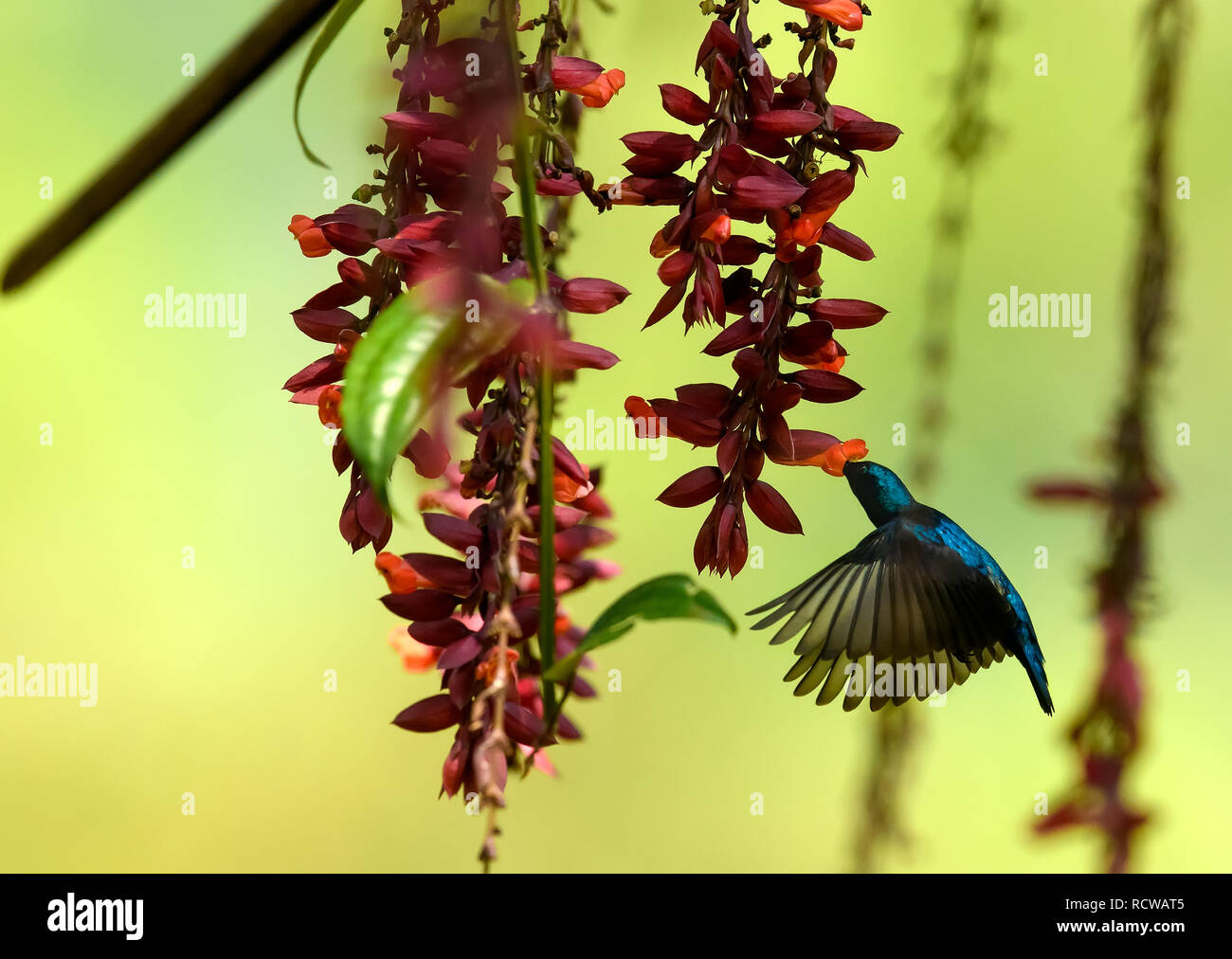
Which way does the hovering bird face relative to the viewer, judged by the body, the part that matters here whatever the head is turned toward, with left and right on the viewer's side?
facing to the left of the viewer
